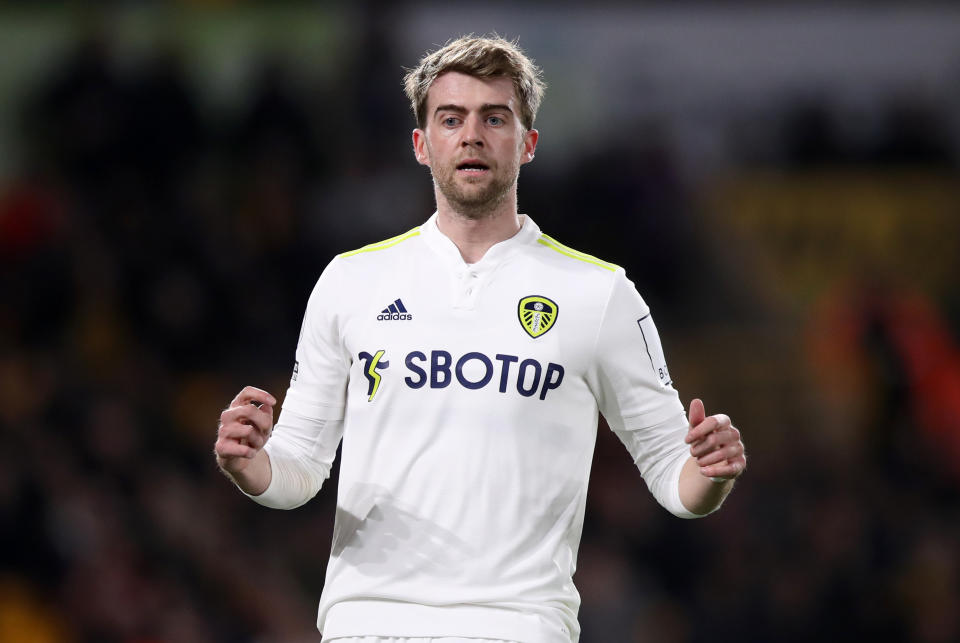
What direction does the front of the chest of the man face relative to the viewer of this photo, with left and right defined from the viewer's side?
facing the viewer
